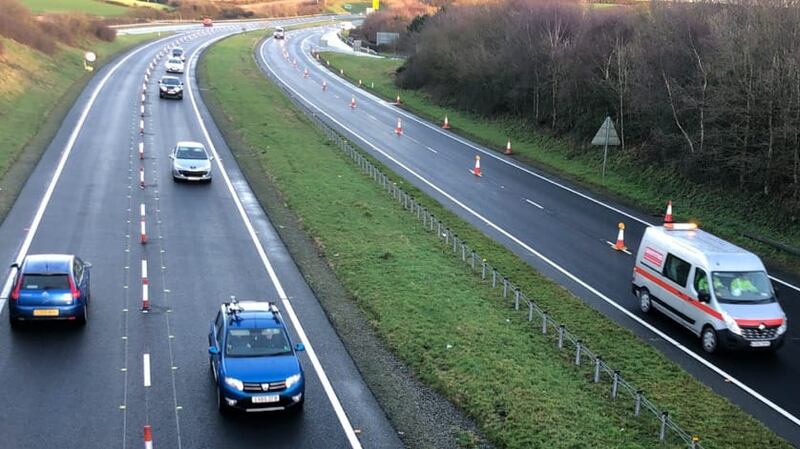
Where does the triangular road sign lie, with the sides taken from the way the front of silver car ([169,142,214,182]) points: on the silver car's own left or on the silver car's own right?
on the silver car's own left

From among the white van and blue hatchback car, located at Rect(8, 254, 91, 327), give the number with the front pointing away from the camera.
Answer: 1

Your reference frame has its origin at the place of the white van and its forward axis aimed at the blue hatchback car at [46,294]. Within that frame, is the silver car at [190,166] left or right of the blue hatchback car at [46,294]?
right

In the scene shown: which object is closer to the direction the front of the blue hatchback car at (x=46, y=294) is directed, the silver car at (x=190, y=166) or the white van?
the silver car

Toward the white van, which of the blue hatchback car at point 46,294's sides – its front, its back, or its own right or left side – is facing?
right

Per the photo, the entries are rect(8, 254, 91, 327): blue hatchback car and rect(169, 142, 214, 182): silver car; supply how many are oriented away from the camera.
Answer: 1

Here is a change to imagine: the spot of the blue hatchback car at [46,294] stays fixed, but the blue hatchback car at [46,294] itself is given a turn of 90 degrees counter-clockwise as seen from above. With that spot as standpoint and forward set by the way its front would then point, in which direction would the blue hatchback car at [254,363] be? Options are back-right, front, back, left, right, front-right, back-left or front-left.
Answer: back-left

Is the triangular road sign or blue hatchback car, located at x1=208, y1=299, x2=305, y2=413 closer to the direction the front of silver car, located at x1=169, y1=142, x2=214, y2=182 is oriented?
the blue hatchback car

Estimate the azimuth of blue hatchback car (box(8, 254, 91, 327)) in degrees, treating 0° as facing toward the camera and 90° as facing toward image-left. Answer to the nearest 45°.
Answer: approximately 180°
